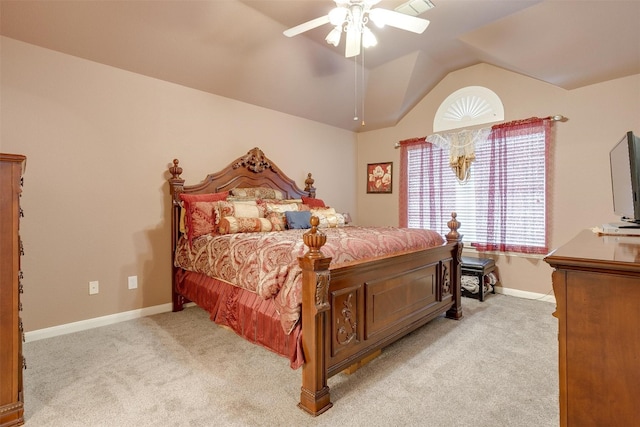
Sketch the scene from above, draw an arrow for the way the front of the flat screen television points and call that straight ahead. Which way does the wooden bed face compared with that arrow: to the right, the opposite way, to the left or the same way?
the opposite way

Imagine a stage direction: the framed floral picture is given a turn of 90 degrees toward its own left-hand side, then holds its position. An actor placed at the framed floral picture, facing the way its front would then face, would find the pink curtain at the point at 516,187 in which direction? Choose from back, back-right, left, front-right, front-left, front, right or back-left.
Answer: front

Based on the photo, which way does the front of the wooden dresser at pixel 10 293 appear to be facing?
to the viewer's right

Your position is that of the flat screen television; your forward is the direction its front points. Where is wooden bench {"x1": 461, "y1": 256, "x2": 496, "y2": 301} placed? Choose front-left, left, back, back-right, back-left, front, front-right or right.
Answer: front-right

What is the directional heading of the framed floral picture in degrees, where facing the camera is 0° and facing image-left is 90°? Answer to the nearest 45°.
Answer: approximately 45°

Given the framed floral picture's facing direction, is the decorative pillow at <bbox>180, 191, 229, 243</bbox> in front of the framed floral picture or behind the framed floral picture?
in front

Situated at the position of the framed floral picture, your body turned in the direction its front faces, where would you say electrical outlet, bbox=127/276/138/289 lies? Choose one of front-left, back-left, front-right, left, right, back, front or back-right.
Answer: front

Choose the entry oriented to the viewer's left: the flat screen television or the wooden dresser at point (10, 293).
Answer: the flat screen television

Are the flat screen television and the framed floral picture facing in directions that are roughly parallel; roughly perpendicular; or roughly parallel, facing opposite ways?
roughly perpendicular

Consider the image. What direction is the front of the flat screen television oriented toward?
to the viewer's left

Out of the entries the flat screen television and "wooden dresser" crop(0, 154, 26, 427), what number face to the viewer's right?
1

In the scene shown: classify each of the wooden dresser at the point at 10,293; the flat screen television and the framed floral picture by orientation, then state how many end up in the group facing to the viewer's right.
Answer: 1

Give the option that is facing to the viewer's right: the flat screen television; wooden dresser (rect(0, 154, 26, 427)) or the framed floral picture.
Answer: the wooden dresser
